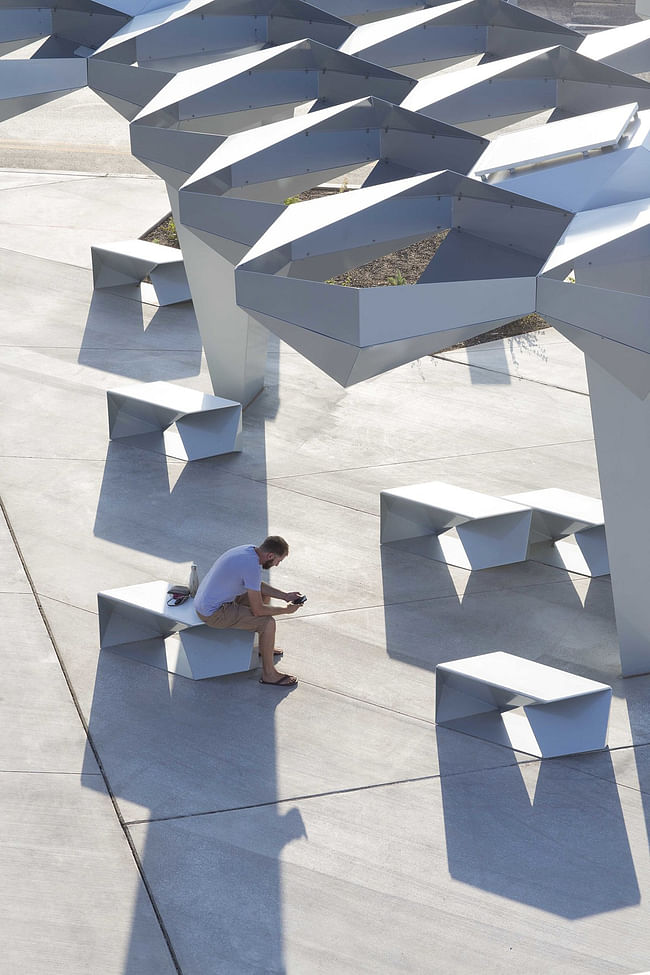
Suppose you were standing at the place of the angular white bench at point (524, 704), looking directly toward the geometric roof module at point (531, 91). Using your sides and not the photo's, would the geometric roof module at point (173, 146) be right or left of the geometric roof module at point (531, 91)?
left

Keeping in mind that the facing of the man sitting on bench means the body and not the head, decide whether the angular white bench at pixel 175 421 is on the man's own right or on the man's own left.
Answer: on the man's own left

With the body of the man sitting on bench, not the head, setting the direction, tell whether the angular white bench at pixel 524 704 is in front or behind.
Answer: in front

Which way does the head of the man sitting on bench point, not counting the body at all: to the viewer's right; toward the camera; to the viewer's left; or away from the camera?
to the viewer's right

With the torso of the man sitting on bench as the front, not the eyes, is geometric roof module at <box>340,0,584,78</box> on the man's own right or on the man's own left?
on the man's own left

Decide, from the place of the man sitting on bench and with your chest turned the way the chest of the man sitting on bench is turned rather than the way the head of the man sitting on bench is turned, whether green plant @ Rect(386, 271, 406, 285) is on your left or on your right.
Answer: on your left

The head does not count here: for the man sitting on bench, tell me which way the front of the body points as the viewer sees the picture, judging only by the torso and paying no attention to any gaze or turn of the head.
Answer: to the viewer's right

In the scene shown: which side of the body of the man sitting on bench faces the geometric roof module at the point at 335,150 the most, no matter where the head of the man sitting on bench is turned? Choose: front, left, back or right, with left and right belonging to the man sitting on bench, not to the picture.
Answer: left

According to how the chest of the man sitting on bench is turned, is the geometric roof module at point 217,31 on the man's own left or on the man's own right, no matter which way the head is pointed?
on the man's own left

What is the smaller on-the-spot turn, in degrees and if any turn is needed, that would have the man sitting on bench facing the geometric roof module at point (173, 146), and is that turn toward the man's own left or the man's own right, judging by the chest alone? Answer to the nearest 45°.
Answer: approximately 90° to the man's own left
